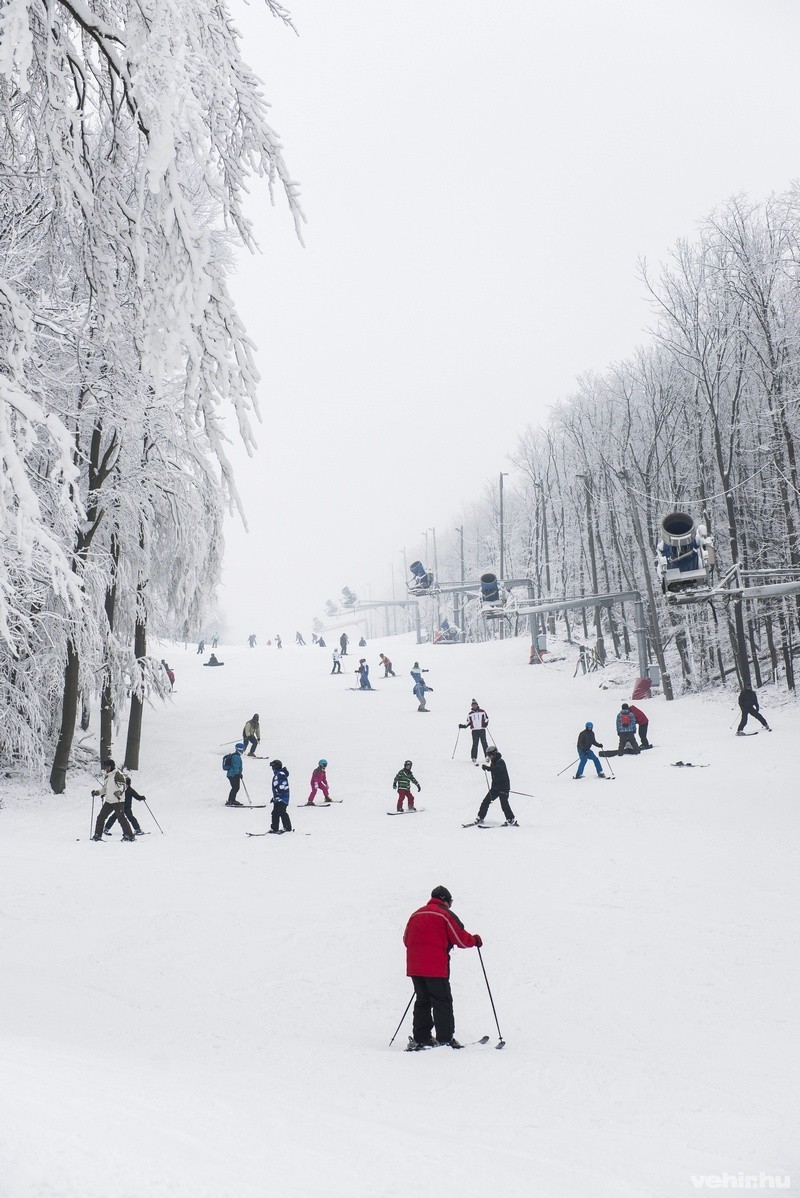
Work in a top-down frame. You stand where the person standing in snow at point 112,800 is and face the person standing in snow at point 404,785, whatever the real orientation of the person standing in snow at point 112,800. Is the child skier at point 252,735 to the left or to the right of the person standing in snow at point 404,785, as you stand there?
left

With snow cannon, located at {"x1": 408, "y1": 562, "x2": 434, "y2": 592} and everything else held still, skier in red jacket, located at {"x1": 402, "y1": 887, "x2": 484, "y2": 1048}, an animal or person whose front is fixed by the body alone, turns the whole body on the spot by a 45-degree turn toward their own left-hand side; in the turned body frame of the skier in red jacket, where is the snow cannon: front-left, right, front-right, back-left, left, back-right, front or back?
front

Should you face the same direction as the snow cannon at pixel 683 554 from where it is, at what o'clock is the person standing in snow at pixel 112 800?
The person standing in snow is roughly at 3 o'clock from the snow cannon.

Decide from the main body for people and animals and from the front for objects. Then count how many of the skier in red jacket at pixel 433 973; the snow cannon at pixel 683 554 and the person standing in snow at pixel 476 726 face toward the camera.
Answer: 2

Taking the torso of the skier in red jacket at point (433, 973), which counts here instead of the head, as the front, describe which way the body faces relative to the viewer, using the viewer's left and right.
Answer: facing away from the viewer and to the right of the viewer

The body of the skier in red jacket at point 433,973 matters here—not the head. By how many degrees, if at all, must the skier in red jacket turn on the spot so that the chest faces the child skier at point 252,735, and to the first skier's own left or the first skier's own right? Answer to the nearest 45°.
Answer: approximately 45° to the first skier's own left

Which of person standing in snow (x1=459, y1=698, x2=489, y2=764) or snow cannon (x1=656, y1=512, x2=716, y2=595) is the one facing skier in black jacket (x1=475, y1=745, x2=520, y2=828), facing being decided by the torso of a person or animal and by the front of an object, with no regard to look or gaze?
the person standing in snow

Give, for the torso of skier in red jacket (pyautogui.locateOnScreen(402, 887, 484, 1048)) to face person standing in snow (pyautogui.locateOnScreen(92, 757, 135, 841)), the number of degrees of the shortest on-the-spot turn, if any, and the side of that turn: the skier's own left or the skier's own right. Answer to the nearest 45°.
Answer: approximately 90° to the skier's own left

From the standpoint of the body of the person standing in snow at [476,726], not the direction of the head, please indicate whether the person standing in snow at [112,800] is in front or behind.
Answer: in front

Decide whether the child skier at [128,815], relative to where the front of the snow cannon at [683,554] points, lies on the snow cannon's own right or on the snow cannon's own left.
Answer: on the snow cannon's own right

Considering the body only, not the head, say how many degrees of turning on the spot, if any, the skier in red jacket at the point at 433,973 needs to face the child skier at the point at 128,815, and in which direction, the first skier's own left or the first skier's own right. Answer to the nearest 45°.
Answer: approximately 90° to the first skier's own left
